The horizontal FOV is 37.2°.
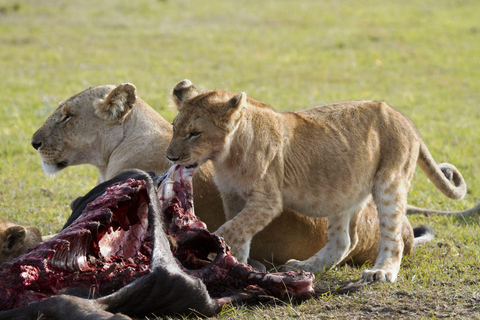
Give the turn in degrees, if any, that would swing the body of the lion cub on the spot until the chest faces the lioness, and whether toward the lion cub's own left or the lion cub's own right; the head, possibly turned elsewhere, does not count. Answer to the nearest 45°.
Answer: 0° — it already faces it

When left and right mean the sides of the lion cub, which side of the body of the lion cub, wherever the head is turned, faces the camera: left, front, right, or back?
left

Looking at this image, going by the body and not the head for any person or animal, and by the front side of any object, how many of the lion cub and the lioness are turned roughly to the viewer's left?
2

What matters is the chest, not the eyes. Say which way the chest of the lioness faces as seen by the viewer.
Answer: to the viewer's left

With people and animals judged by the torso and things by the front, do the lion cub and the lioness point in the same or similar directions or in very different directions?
same or similar directions
